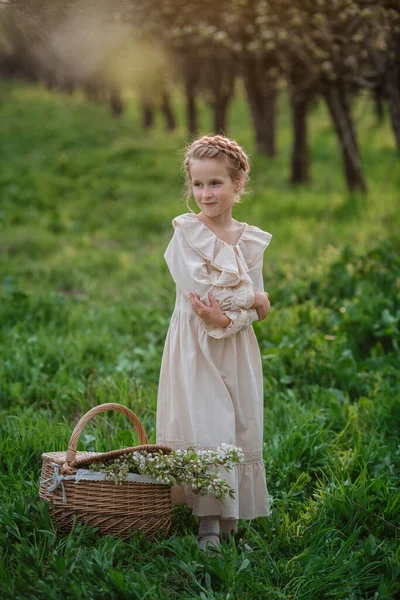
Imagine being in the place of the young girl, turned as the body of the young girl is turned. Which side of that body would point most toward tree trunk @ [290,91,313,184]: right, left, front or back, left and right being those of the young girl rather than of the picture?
back

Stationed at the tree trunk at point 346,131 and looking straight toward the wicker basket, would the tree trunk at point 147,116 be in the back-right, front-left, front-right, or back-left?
back-right

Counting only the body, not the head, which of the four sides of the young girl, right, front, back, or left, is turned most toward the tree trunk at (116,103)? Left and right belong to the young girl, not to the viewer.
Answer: back

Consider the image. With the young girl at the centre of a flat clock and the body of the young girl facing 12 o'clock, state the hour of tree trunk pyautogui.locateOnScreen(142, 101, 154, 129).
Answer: The tree trunk is roughly at 6 o'clock from the young girl.

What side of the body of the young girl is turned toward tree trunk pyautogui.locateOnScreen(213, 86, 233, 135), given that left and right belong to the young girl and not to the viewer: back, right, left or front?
back

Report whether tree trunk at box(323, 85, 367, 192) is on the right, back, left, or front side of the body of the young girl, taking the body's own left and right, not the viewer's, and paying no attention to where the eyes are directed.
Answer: back

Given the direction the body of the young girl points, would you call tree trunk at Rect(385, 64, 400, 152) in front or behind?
behind

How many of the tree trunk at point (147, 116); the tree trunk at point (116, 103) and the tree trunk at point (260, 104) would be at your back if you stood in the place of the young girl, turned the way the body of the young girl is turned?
3

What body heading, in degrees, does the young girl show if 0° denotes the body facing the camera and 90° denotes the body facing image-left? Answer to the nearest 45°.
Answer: approximately 0°

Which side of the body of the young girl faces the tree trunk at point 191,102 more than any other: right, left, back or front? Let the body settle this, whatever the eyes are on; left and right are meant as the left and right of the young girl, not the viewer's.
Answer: back

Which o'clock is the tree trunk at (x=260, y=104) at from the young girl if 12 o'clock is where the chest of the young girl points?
The tree trunk is roughly at 6 o'clock from the young girl.
